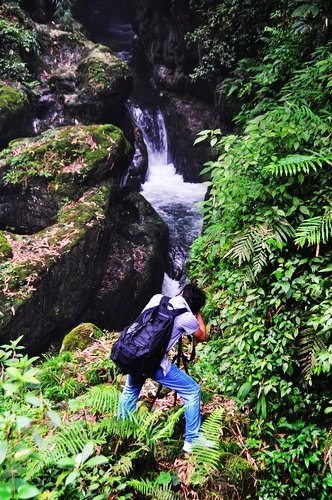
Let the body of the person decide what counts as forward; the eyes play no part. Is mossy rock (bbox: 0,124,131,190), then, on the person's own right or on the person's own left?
on the person's own left

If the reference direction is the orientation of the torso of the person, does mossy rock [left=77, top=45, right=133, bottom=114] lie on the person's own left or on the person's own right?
on the person's own left

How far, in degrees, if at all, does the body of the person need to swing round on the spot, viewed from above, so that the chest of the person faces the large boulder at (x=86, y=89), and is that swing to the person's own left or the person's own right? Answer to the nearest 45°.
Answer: approximately 45° to the person's own left

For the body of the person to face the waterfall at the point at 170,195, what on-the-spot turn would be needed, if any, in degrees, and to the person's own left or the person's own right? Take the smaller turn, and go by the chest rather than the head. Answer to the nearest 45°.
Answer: approximately 45° to the person's own left

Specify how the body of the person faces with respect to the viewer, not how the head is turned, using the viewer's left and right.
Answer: facing away from the viewer and to the right of the viewer

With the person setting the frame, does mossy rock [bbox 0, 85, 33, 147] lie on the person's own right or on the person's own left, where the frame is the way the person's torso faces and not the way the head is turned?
on the person's own left

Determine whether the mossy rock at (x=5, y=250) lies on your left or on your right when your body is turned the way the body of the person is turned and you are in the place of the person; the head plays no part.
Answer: on your left

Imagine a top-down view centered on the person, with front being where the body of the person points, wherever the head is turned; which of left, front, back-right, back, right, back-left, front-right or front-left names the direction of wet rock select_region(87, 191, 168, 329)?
front-left
